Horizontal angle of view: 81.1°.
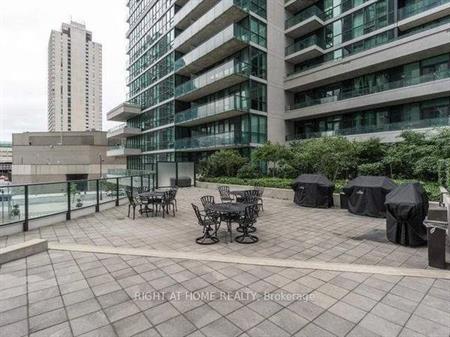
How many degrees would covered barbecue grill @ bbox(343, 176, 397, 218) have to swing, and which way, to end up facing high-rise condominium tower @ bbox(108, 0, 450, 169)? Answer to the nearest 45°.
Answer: approximately 135° to its right

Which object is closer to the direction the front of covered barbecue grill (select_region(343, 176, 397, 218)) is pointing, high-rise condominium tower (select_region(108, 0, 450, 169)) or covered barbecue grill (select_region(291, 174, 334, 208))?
the covered barbecue grill

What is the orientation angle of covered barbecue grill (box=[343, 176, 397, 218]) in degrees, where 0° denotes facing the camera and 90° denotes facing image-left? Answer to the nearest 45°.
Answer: approximately 45°

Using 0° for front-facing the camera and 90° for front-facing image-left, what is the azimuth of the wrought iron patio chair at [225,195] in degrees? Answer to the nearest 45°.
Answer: approximately 315°

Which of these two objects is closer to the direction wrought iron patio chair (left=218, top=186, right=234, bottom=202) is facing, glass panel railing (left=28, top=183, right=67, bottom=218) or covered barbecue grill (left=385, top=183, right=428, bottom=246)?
the covered barbecue grill

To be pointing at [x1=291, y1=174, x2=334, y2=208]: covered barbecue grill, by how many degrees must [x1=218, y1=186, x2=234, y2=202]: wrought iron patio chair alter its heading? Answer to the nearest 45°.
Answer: approximately 45° to its left

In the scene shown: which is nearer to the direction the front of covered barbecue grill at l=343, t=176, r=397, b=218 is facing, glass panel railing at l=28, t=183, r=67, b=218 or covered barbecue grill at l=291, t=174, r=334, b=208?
the glass panel railing

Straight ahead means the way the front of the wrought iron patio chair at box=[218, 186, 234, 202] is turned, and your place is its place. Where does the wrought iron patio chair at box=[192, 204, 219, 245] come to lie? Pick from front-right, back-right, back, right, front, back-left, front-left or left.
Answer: front-right

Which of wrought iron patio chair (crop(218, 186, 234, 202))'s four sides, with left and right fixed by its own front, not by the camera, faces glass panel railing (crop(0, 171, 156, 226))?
right

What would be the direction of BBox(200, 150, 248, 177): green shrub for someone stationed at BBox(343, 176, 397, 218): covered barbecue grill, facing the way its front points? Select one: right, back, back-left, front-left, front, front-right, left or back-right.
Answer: right

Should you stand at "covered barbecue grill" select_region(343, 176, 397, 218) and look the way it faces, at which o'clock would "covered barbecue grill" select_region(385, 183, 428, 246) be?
"covered barbecue grill" select_region(385, 183, 428, 246) is roughly at 10 o'clock from "covered barbecue grill" select_region(343, 176, 397, 218).
